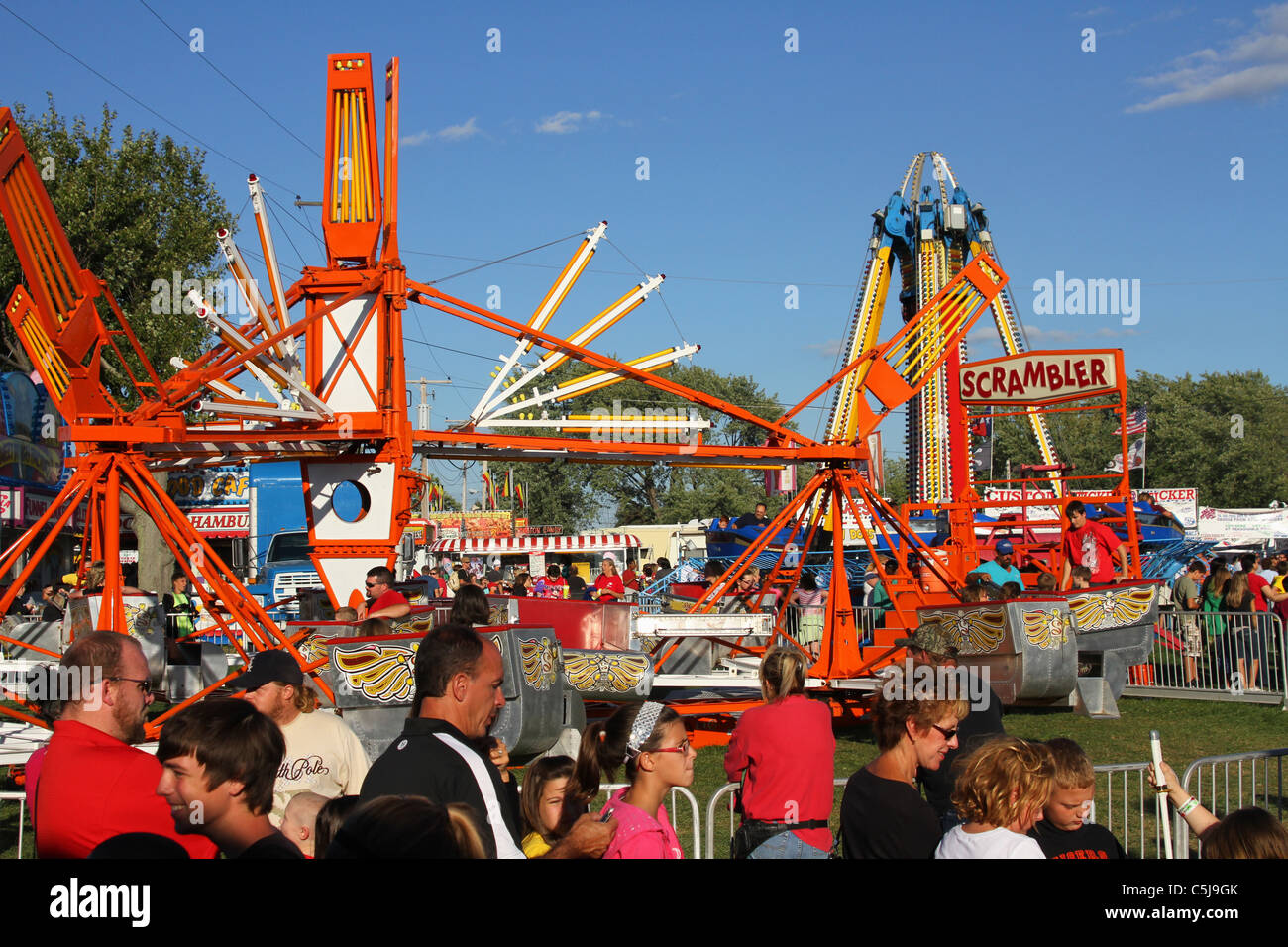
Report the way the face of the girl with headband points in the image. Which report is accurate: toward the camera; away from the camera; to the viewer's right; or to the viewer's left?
to the viewer's right

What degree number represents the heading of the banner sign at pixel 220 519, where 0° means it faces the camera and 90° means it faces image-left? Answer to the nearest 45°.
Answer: approximately 0°

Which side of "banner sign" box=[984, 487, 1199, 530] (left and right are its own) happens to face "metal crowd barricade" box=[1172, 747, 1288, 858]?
front

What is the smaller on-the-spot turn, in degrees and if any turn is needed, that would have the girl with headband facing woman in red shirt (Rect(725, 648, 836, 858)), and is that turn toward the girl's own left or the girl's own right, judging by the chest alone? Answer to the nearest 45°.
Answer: approximately 45° to the girl's own left

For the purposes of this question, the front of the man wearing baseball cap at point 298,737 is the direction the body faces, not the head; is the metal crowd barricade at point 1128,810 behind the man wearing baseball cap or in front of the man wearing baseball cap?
behind

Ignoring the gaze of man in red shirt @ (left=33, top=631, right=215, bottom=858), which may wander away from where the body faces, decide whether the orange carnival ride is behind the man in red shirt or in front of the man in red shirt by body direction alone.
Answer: in front

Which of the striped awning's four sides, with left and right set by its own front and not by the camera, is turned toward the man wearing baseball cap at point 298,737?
front

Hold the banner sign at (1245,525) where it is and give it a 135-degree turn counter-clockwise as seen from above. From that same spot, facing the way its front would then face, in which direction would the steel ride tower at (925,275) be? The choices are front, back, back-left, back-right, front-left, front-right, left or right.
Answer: back-left

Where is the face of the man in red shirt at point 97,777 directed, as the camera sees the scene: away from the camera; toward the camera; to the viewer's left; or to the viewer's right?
to the viewer's right

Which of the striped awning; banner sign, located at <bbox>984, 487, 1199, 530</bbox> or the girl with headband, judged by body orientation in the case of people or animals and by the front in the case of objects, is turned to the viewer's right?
the girl with headband
